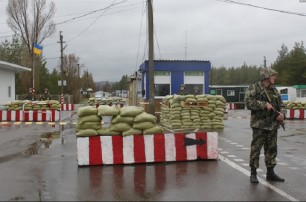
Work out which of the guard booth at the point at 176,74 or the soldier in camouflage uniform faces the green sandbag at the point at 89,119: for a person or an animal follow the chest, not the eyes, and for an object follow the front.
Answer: the guard booth

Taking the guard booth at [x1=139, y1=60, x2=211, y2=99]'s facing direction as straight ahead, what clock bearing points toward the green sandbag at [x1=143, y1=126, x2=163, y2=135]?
The green sandbag is roughly at 12 o'clock from the guard booth.

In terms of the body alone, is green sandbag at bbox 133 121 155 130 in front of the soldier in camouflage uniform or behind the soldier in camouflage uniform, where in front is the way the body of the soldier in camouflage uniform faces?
behind

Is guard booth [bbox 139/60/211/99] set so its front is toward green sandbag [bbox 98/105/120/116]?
yes

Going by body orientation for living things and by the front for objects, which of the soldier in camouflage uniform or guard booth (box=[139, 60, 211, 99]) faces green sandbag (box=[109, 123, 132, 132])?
the guard booth

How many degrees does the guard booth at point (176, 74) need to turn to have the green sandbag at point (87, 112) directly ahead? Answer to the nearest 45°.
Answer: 0° — it already faces it

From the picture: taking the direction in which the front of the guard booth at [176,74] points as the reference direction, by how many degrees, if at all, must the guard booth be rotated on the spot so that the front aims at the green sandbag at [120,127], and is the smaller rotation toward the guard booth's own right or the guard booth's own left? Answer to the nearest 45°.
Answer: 0° — it already faces it

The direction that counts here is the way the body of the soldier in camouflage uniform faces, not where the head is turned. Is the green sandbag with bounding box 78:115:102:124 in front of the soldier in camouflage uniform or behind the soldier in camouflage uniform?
behind

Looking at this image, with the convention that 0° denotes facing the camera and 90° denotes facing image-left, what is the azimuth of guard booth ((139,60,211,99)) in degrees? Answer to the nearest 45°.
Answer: approximately 0°

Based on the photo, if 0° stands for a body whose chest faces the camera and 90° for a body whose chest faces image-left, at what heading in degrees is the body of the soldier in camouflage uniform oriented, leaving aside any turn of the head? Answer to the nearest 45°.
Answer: approximately 315°

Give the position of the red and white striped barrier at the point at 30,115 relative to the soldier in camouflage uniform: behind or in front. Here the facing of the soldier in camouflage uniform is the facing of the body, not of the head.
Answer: behind
